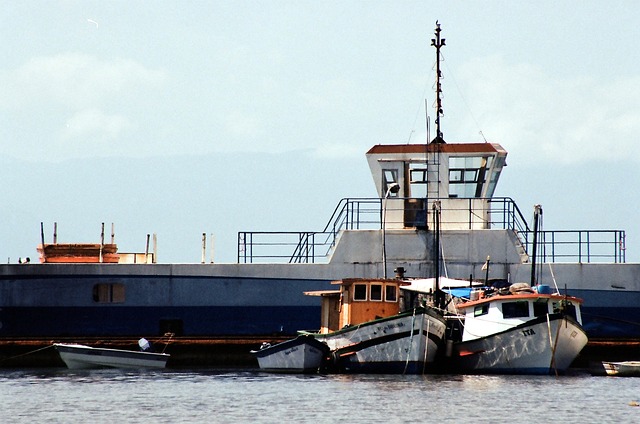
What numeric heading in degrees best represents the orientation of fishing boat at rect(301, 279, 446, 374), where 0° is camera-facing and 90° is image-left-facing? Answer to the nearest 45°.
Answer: approximately 315°

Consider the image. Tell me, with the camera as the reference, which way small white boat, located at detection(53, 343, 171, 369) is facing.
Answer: facing to the left of the viewer

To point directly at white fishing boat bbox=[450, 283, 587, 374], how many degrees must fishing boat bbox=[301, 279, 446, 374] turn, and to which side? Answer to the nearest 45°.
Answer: approximately 45° to its left
